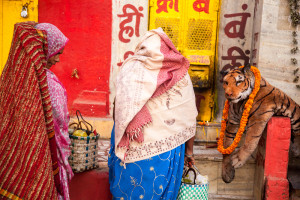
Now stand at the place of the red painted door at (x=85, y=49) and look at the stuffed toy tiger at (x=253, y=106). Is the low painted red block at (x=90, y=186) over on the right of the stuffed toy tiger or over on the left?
right

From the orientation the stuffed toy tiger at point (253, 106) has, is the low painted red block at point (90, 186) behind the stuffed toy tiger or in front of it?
in front

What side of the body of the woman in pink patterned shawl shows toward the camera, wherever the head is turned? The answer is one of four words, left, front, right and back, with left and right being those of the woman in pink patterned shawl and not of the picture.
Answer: right

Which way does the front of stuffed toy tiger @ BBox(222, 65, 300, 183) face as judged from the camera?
facing the viewer and to the left of the viewer

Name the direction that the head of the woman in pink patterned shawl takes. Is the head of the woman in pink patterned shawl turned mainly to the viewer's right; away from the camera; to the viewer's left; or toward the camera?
to the viewer's right

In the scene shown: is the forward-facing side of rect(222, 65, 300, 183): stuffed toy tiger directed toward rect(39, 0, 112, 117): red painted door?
no
